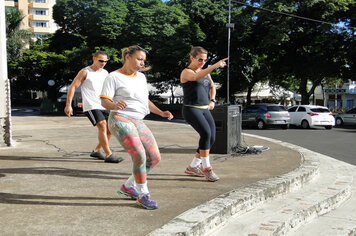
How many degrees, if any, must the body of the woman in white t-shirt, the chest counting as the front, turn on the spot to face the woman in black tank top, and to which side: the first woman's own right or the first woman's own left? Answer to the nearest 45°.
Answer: approximately 90° to the first woman's own left

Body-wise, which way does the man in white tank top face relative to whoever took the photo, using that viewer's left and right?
facing the viewer and to the right of the viewer

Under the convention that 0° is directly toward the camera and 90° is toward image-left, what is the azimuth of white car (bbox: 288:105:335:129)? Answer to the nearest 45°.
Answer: approximately 135°

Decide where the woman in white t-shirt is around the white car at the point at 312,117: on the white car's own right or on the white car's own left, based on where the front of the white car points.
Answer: on the white car's own left

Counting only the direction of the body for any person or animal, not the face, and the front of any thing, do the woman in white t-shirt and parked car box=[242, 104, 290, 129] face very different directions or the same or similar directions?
very different directions

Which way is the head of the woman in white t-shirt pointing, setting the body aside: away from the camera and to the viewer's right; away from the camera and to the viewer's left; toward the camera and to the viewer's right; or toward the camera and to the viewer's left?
toward the camera and to the viewer's right

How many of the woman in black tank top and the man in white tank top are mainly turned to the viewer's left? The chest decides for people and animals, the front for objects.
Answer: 0

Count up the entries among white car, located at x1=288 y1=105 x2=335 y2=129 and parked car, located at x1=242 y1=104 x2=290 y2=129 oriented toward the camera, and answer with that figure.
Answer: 0

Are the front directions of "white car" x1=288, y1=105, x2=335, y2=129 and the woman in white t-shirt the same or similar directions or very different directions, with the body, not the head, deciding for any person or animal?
very different directions

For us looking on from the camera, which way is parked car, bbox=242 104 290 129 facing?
facing away from the viewer and to the left of the viewer
